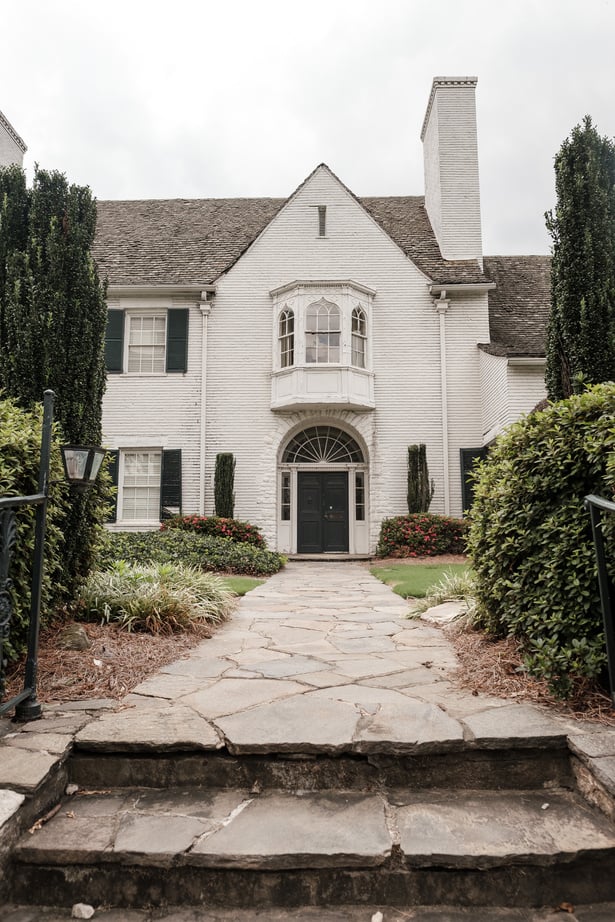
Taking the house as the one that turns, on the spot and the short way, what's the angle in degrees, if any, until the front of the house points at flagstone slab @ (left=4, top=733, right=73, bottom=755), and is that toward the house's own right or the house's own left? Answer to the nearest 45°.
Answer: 0° — it already faces it

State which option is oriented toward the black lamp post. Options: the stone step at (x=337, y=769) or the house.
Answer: the house

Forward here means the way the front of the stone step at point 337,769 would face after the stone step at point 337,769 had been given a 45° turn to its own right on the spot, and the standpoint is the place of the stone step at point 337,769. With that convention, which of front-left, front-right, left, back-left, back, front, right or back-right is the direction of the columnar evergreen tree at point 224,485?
back-right

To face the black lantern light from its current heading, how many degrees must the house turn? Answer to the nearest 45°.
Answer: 0° — it already faces it

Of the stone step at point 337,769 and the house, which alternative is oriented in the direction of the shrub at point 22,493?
the house

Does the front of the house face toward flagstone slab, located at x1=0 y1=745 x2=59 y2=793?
yes

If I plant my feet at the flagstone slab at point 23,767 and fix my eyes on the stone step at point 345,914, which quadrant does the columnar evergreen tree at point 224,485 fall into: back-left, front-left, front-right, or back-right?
back-left

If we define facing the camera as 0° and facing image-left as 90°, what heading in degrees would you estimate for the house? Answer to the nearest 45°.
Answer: approximately 0°

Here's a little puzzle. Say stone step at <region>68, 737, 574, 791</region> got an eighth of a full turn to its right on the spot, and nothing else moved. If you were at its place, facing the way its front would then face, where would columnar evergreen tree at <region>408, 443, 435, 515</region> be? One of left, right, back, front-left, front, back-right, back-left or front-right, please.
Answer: back-right

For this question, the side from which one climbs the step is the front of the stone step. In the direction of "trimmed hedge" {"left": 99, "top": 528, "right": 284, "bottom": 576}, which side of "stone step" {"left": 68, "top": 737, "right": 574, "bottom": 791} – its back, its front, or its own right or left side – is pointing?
back

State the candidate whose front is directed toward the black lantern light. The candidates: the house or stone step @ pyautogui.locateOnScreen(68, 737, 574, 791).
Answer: the house

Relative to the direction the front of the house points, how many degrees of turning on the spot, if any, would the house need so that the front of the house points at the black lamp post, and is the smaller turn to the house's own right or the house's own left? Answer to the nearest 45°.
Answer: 0° — it already faces it

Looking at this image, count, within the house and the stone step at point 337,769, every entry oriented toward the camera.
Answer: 2
